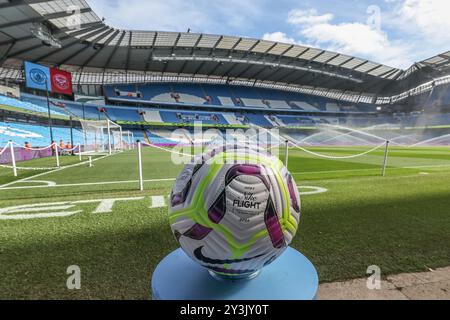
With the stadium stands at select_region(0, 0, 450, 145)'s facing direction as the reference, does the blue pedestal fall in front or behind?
in front

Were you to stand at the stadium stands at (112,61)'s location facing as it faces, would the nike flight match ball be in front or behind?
in front

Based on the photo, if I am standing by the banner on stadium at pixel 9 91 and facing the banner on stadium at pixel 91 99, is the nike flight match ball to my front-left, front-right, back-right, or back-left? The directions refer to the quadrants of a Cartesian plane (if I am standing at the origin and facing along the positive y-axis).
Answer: back-right

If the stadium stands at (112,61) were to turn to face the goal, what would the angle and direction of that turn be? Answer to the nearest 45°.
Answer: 0° — it already faces it

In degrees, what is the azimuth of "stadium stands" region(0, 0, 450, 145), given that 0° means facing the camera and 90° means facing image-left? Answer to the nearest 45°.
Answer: approximately 0°
